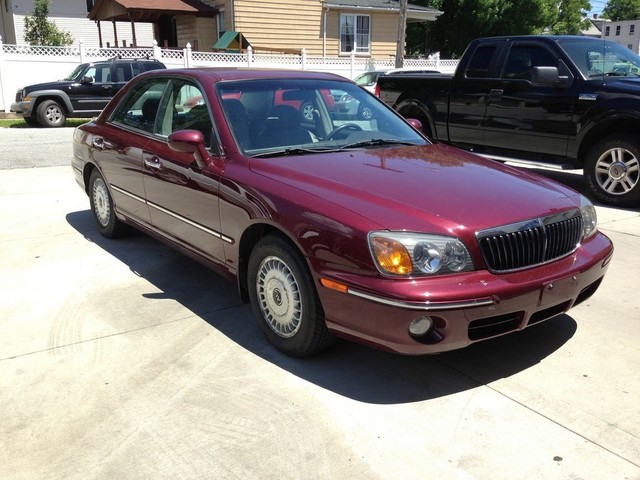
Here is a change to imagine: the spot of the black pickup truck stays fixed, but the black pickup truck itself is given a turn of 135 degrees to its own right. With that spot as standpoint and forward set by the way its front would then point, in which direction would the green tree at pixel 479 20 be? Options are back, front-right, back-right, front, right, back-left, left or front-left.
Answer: right

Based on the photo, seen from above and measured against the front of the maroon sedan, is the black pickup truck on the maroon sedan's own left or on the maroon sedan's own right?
on the maroon sedan's own left

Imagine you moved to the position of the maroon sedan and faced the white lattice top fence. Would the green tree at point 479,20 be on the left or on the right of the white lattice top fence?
right

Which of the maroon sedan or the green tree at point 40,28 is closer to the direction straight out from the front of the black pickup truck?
the maroon sedan

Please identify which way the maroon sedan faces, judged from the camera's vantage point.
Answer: facing the viewer and to the right of the viewer

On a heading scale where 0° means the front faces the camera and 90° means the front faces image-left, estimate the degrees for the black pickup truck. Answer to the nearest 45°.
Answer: approximately 315°

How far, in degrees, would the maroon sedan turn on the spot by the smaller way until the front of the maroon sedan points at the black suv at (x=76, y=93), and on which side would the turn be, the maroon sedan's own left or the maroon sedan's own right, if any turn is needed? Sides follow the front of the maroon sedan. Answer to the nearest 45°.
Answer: approximately 180°

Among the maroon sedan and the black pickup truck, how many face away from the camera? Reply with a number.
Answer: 0

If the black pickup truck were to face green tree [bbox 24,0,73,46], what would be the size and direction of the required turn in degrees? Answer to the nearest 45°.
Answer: approximately 180°
